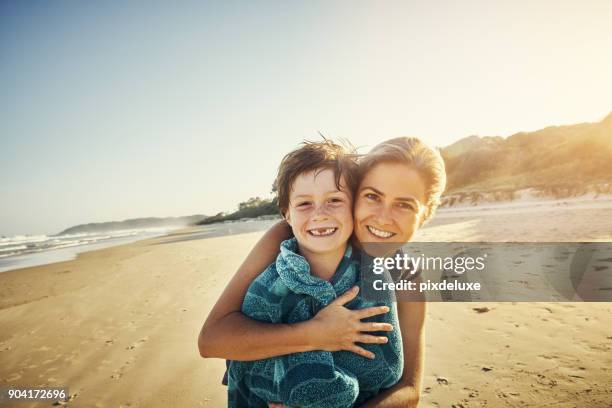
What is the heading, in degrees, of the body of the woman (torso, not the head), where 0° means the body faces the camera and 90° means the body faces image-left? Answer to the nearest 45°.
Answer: approximately 45°
